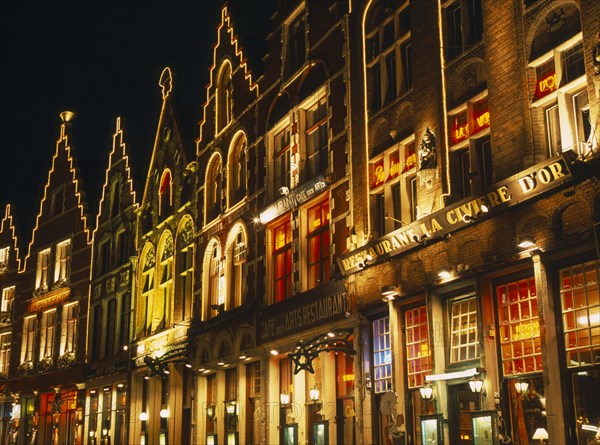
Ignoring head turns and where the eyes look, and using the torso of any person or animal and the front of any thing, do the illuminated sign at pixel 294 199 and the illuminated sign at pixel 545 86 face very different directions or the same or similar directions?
same or similar directions

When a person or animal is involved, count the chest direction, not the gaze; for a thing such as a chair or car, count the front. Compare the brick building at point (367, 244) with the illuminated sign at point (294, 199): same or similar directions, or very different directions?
same or similar directions

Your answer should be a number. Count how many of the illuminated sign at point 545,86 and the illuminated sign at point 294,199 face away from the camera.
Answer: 0

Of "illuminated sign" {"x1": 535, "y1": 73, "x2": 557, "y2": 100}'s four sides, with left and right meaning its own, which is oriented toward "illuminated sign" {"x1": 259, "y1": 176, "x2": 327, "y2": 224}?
right

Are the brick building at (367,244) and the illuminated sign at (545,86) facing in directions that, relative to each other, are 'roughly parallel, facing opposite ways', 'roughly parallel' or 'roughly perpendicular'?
roughly parallel

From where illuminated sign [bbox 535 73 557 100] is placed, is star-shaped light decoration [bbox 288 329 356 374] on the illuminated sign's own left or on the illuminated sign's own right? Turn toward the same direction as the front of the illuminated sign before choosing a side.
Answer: on the illuminated sign's own right

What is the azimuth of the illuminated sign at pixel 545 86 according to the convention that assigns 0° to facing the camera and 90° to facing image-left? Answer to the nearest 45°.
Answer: approximately 45°
